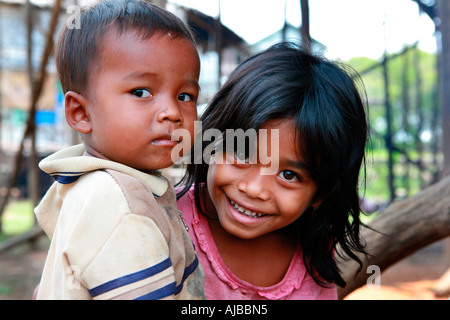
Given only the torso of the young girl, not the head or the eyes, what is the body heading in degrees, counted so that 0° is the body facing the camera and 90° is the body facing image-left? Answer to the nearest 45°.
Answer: approximately 0°

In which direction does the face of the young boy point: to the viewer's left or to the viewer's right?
to the viewer's right

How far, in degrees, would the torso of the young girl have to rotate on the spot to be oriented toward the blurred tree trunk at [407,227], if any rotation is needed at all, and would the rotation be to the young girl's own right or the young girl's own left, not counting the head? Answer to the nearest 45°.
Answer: approximately 135° to the young girl's own left
